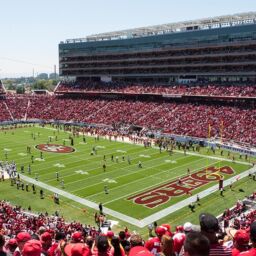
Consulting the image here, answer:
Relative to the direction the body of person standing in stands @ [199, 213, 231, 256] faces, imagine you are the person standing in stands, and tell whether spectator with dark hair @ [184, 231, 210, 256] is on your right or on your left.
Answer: on your left

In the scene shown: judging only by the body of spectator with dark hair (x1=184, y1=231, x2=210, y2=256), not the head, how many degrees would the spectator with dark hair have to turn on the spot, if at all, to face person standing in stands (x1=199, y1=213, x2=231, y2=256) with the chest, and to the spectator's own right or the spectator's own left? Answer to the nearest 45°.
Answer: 0° — they already face them

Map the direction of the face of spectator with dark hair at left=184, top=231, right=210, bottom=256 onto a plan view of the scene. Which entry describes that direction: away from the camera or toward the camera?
away from the camera

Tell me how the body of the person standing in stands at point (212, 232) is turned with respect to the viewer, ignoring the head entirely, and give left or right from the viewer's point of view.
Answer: facing away from the viewer and to the left of the viewer

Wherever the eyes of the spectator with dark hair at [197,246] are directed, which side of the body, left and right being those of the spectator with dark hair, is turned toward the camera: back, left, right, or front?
back
